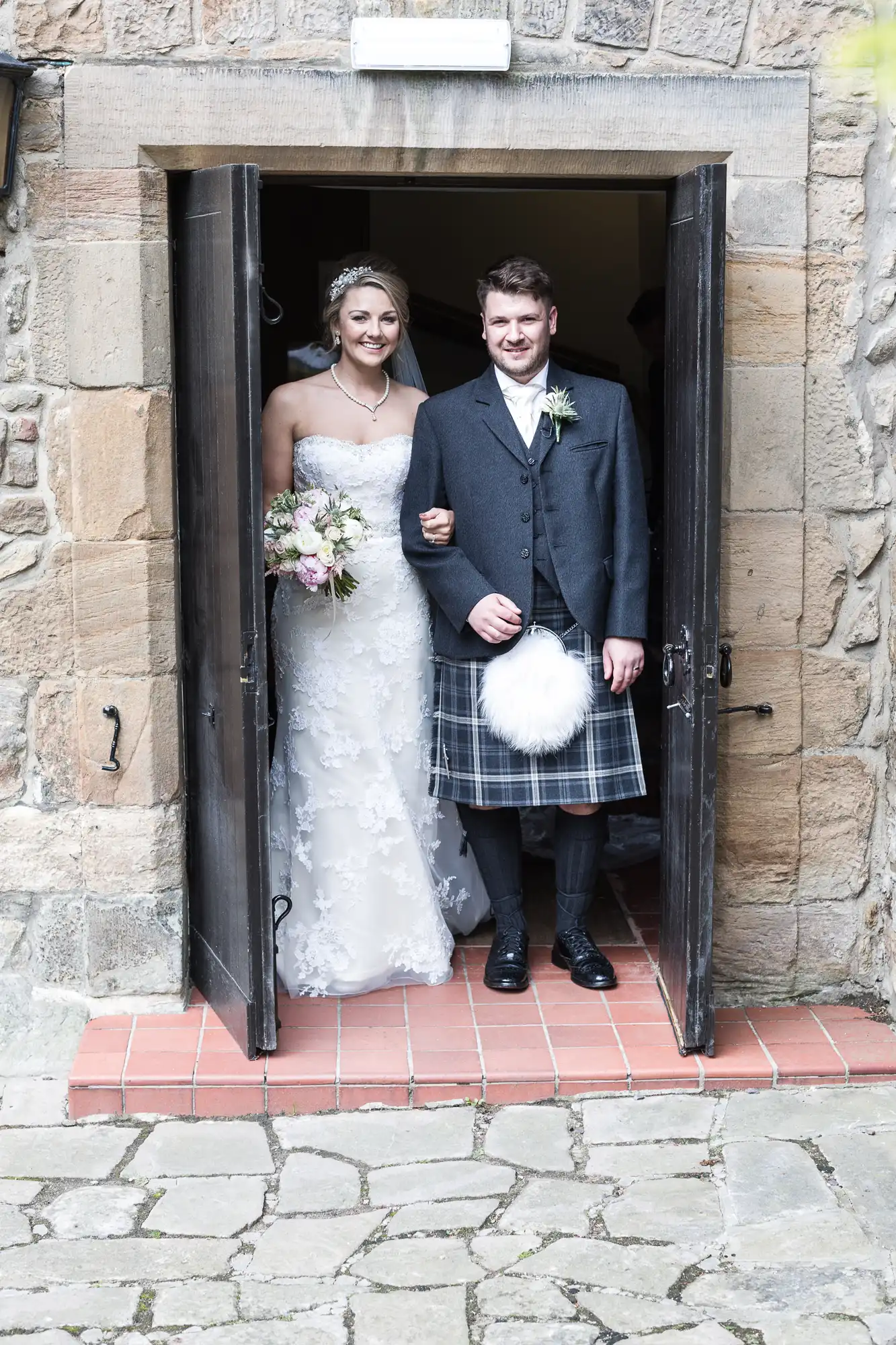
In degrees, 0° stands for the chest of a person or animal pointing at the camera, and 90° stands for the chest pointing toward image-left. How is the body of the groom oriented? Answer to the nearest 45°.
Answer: approximately 0°

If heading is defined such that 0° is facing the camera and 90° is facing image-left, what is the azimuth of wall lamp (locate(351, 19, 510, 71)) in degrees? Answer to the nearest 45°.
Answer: approximately 0°

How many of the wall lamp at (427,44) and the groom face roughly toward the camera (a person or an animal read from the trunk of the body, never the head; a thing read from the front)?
2

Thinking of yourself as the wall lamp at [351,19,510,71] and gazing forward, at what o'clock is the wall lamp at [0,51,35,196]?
the wall lamp at [0,51,35,196] is roughly at 3 o'clock from the wall lamp at [351,19,510,71].
